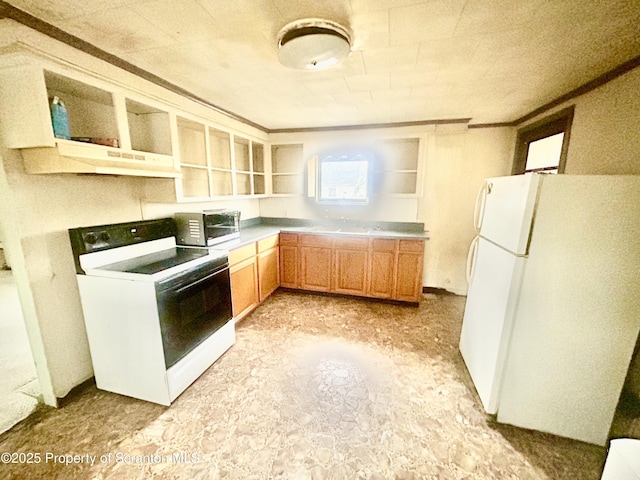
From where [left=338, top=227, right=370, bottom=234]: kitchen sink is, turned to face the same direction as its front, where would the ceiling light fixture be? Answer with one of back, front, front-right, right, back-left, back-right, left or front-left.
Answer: front

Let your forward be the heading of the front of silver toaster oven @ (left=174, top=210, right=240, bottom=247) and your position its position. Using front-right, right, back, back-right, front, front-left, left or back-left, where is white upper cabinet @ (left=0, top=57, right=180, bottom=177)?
right

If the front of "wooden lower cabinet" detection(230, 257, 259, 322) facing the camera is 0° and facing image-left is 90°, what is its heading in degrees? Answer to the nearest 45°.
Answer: approximately 315°

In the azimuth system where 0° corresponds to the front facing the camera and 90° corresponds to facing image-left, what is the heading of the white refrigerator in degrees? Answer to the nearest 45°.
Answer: approximately 45°

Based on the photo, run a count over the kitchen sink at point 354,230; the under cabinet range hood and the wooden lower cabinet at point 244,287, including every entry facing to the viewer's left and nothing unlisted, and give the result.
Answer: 0

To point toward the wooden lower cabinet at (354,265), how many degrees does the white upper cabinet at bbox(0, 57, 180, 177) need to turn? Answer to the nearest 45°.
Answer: approximately 45° to its left

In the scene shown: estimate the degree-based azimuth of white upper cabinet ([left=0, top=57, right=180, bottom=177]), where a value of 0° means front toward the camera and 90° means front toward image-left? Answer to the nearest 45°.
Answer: approximately 315°

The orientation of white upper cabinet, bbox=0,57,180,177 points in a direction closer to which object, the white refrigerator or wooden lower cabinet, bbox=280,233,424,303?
the white refrigerator

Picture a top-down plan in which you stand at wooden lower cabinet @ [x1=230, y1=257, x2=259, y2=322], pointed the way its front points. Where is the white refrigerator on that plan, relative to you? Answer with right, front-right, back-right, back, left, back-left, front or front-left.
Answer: front

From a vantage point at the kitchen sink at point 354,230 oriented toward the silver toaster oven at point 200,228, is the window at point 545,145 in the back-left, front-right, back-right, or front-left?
back-left

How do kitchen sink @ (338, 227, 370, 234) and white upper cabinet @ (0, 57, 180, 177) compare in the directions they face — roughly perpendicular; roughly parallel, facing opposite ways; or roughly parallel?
roughly perpendicular

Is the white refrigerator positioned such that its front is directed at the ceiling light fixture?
yes

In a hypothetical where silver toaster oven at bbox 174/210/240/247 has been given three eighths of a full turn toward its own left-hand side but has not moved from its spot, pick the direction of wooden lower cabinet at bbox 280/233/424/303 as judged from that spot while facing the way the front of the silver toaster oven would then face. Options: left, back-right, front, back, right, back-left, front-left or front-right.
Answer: right

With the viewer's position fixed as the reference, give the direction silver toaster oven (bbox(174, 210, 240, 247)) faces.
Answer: facing the viewer and to the right of the viewer

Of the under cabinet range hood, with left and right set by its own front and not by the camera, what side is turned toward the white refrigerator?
front

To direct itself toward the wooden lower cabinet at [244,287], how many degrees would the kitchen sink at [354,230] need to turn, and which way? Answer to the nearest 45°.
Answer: approximately 45° to its right

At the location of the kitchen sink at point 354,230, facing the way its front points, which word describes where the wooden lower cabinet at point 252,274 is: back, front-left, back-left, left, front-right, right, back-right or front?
front-right

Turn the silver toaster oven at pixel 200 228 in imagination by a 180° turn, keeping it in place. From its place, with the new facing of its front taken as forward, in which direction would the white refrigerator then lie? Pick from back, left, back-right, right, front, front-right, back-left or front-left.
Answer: back

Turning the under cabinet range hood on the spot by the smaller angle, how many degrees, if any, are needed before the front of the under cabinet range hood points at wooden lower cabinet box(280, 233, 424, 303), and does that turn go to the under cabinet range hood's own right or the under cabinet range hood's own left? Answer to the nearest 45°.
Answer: approximately 45° to the under cabinet range hood's own left

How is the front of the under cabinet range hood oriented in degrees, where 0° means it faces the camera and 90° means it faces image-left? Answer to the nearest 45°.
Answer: approximately 315°

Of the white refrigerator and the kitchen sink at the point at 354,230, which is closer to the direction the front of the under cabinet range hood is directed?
the white refrigerator
